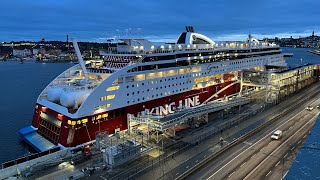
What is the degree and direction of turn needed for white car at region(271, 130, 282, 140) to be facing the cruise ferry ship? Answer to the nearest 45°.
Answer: approximately 45° to its right

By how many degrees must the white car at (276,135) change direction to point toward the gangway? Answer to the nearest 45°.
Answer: approximately 45° to its right

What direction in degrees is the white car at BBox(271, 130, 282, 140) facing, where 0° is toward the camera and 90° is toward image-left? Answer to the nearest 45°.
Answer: approximately 45°
